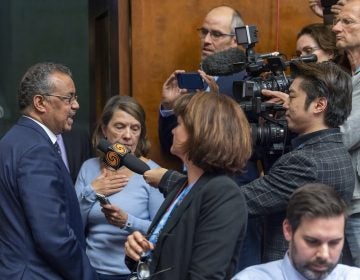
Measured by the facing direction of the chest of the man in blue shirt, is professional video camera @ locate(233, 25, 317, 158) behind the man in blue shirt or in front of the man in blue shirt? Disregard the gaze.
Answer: behind

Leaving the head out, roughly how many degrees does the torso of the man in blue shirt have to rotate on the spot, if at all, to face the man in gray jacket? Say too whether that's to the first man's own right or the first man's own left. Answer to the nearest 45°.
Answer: approximately 135° to the first man's own left

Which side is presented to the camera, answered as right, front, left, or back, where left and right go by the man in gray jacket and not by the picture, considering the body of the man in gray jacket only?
left

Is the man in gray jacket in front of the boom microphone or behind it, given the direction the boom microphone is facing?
behind

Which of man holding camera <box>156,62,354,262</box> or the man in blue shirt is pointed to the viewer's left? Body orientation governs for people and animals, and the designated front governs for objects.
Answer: the man holding camera

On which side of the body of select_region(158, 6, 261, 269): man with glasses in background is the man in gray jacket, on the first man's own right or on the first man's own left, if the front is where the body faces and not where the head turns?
on the first man's own left

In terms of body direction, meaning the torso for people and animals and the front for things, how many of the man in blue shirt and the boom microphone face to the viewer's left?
1

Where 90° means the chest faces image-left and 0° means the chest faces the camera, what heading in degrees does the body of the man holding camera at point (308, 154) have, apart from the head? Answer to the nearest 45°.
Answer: approximately 90°

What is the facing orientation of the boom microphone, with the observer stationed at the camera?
facing to the left of the viewer
